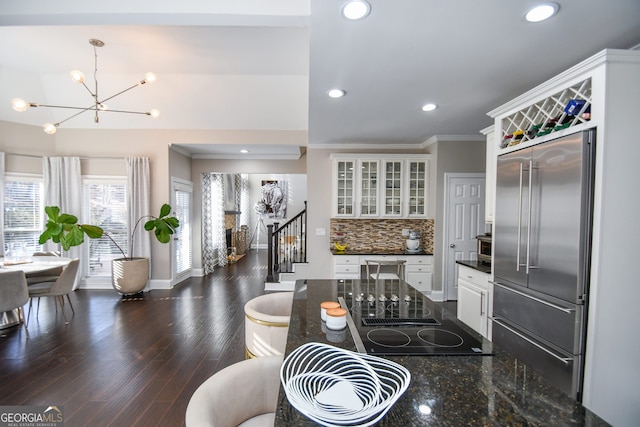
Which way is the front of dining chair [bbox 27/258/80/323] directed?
to the viewer's left

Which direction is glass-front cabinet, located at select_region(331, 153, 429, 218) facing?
toward the camera

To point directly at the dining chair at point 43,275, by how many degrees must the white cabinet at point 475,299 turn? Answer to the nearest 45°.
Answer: approximately 45° to its right

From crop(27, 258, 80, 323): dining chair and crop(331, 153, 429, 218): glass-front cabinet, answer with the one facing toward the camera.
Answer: the glass-front cabinet

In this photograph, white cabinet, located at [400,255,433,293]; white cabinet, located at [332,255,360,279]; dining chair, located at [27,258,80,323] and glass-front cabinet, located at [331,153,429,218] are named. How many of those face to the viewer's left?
1

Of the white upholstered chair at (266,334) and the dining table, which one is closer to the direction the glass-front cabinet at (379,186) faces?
the white upholstered chair

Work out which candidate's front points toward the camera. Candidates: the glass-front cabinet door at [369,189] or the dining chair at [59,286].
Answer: the glass-front cabinet door

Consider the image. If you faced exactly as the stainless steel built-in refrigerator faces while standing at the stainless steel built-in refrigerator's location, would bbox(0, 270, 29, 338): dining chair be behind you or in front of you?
in front

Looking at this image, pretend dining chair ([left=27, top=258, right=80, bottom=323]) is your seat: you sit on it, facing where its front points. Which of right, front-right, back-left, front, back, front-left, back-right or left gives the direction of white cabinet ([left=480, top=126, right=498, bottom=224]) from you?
back-left

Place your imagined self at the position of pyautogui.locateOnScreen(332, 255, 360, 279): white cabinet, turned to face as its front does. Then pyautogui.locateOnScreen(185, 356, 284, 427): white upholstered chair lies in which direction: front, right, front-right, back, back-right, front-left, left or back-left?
front

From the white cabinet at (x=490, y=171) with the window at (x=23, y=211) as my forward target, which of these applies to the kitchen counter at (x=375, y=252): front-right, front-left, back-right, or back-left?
front-right

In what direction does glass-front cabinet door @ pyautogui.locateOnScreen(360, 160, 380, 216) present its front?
toward the camera

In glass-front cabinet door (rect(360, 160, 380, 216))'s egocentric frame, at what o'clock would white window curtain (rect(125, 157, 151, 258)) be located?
The white window curtain is roughly at 3 o'clock from the glass-front cabinet door.

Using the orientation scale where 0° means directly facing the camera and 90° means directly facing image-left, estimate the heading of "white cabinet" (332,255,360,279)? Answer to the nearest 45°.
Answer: approximately 0°

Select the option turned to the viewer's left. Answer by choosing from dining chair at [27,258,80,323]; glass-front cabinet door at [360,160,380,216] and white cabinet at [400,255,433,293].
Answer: the dining chair

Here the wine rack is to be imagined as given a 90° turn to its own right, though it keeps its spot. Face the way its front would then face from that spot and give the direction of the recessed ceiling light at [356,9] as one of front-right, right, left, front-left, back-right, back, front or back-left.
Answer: left

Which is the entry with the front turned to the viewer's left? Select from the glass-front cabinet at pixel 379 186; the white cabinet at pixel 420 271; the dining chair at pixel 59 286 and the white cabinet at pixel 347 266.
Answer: the dining chair

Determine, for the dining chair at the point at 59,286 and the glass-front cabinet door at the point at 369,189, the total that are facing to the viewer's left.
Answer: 1

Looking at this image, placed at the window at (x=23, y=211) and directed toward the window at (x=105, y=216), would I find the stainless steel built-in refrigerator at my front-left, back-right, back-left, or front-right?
front-right

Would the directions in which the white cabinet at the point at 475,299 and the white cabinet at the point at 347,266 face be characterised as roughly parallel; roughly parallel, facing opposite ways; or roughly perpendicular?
roughly perpendicular

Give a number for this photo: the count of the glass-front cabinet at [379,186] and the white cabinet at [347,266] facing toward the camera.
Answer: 2

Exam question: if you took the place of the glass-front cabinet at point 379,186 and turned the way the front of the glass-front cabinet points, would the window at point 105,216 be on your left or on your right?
on your right
